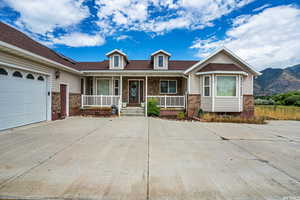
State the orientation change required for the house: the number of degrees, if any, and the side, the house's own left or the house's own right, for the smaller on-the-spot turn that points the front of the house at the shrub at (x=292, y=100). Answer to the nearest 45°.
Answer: approximately 90° to the house's own left

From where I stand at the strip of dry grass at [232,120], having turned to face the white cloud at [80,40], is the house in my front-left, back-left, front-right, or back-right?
front-left

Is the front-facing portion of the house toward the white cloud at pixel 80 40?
no

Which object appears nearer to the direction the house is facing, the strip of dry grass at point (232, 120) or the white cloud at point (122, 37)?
the strip of dry grass

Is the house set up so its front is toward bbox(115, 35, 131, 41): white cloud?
no

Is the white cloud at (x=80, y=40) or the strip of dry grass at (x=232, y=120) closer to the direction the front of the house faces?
the strip of dry grass

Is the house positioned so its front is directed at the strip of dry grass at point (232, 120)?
no

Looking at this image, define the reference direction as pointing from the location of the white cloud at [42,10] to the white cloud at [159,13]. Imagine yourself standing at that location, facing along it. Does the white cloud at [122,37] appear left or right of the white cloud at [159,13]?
left

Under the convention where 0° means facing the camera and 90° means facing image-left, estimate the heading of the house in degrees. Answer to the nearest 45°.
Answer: approximately 0°
